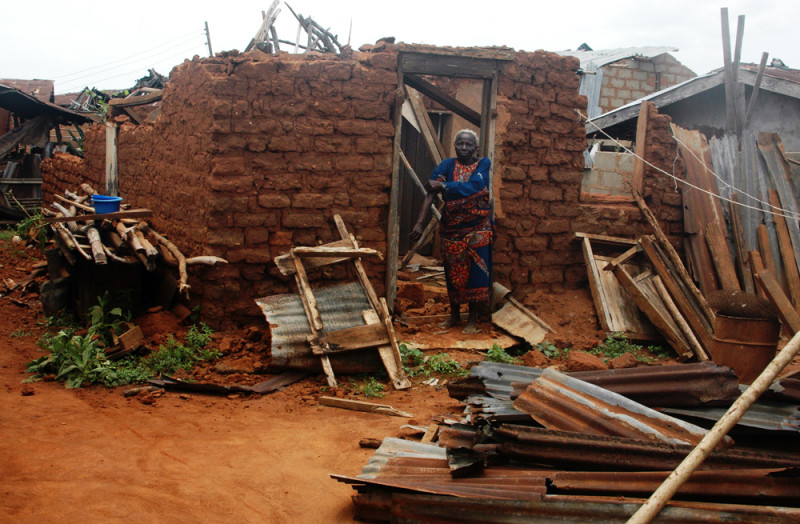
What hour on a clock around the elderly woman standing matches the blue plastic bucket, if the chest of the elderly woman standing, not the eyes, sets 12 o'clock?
The blue plastic bucket is roughly at 3 o'clock from the elderly woman standing.

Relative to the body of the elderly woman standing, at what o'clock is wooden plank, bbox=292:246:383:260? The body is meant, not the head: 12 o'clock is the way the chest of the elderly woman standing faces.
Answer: The wooden plank is roughly at 2 o'clock from the elderly woman standing.

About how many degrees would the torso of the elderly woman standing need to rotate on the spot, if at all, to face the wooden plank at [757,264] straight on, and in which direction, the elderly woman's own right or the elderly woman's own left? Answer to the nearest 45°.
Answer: approximately 90° to the elderly woman's own left

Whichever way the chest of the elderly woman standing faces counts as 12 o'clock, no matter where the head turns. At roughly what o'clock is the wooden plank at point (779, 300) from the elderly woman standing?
The wooden plank is roughly at 9 o'clock from the elderly woman standing.

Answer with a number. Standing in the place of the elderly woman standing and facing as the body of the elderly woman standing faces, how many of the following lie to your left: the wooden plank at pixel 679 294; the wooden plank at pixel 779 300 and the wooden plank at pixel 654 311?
3

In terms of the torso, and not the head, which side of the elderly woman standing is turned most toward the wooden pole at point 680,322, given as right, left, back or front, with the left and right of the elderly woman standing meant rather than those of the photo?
left

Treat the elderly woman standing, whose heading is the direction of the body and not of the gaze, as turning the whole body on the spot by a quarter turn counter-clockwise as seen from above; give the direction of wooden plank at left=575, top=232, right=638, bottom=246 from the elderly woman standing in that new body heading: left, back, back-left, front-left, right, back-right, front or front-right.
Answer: front-left

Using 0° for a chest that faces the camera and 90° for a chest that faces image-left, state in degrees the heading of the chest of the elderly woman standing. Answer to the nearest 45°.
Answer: approximately 0°

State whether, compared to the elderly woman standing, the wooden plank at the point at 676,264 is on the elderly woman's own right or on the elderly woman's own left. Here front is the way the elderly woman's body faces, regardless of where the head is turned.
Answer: on the elderly woman's own left

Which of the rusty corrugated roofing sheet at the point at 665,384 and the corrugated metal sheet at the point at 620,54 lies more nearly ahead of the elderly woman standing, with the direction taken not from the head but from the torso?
the rusty corrugated roofing sheet

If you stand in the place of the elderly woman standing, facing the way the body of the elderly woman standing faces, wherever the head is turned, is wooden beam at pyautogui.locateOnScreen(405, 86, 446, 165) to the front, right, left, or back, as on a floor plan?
back
